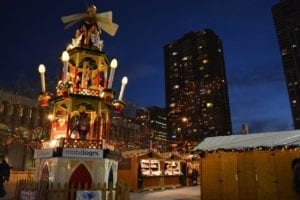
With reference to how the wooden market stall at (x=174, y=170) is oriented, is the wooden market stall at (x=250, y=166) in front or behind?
in front

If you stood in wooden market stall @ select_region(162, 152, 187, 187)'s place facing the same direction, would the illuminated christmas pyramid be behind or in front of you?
in front

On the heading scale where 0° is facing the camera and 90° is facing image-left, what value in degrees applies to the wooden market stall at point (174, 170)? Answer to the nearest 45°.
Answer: approximately 0°
